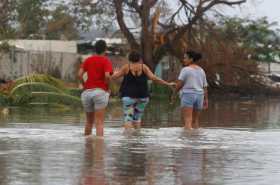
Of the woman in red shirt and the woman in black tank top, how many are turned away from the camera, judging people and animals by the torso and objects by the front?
2

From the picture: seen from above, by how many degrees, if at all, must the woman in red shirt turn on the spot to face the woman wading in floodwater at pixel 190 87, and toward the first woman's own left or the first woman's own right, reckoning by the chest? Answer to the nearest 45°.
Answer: approximately 45° to the first woman's own right

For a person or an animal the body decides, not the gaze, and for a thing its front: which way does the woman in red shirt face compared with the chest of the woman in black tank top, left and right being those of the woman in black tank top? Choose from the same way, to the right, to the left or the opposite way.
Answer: the same way

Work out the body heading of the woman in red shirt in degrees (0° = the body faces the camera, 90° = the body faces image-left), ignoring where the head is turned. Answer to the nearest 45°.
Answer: approximately 180°

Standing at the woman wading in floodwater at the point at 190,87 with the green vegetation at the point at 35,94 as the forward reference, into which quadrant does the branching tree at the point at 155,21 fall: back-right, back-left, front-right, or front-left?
front-right

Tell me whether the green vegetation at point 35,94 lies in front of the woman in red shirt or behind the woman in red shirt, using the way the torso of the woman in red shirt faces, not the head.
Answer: in front

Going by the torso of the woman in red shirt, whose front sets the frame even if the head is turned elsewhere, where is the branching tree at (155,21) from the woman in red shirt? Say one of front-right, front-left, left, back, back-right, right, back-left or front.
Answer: front

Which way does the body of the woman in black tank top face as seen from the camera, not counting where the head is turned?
away from the camera

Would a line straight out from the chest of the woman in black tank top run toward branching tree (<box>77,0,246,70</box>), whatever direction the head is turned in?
yes

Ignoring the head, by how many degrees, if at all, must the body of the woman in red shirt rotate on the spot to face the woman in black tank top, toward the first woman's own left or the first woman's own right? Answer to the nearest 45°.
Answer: approximately 45° to the first woman's own right

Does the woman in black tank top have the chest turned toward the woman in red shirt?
no

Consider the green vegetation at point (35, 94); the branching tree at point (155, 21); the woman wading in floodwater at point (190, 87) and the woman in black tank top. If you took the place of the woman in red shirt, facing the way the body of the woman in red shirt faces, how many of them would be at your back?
0

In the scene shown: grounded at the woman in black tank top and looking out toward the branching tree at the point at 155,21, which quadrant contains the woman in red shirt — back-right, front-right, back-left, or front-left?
back-left

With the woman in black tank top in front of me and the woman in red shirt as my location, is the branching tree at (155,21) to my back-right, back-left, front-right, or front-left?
front-left
